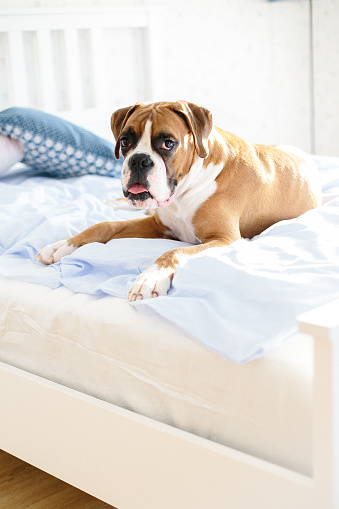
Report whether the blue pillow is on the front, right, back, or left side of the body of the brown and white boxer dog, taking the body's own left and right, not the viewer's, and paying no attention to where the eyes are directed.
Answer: right

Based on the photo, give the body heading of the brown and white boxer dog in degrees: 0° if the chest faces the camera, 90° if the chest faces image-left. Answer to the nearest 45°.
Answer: approximately 45°

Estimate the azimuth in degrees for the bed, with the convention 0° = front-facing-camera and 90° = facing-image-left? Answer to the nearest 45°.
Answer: approximately 315°
